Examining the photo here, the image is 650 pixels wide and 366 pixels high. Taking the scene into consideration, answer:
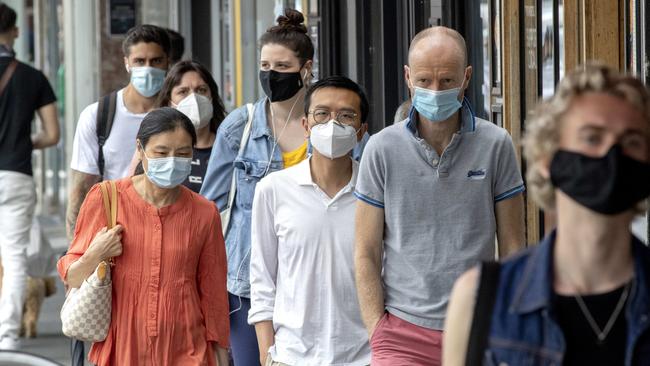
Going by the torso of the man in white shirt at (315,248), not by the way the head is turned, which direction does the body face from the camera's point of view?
toward the camera

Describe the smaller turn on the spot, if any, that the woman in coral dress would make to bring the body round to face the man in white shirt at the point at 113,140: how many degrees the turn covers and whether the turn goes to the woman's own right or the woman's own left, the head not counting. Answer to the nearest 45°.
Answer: approximately 180°

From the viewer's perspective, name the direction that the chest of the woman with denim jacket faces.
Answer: toward the camera

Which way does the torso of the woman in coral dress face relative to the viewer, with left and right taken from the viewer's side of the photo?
facing the viewer
